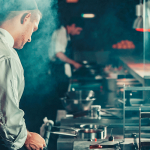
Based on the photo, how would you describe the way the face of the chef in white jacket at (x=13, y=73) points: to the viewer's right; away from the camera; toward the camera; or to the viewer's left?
to the viewer's right

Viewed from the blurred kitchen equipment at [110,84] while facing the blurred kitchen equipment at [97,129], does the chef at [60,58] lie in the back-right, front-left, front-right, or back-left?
back-right

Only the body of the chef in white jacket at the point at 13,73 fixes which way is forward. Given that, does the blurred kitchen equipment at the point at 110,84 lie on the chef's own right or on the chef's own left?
on the chef's own left

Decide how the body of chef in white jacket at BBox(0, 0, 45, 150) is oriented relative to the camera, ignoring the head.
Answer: to the viewer's right
